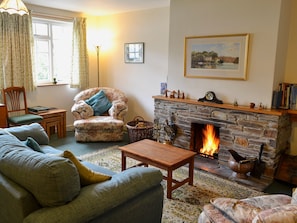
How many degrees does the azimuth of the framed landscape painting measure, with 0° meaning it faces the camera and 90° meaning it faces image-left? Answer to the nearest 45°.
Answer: approximately 45°

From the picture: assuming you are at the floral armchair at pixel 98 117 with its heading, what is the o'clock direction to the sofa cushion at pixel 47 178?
The sofa cushion is roughly at 12 o'clock from the floral armchair.

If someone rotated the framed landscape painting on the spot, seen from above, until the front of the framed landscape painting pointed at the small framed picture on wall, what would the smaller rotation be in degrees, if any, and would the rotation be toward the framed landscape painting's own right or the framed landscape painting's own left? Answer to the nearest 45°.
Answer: approximately 90° to the framed landscape painting's own right

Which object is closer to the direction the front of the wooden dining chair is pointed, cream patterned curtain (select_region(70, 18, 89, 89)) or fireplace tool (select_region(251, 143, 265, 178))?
the fireplace tool

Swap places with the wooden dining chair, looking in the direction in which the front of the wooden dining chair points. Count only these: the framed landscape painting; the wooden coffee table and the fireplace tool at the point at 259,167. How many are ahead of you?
3

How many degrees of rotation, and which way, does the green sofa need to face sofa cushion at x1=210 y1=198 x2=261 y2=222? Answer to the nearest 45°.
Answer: approximately 45° to its right

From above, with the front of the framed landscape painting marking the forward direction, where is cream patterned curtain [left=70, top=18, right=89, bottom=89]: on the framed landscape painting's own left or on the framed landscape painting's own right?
on the framed landscape painting's own right

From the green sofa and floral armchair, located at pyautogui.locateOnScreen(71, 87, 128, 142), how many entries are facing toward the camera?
1

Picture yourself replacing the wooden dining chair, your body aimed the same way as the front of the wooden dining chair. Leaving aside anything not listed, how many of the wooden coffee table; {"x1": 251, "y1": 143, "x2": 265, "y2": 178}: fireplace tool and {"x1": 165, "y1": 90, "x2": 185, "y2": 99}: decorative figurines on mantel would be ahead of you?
3
